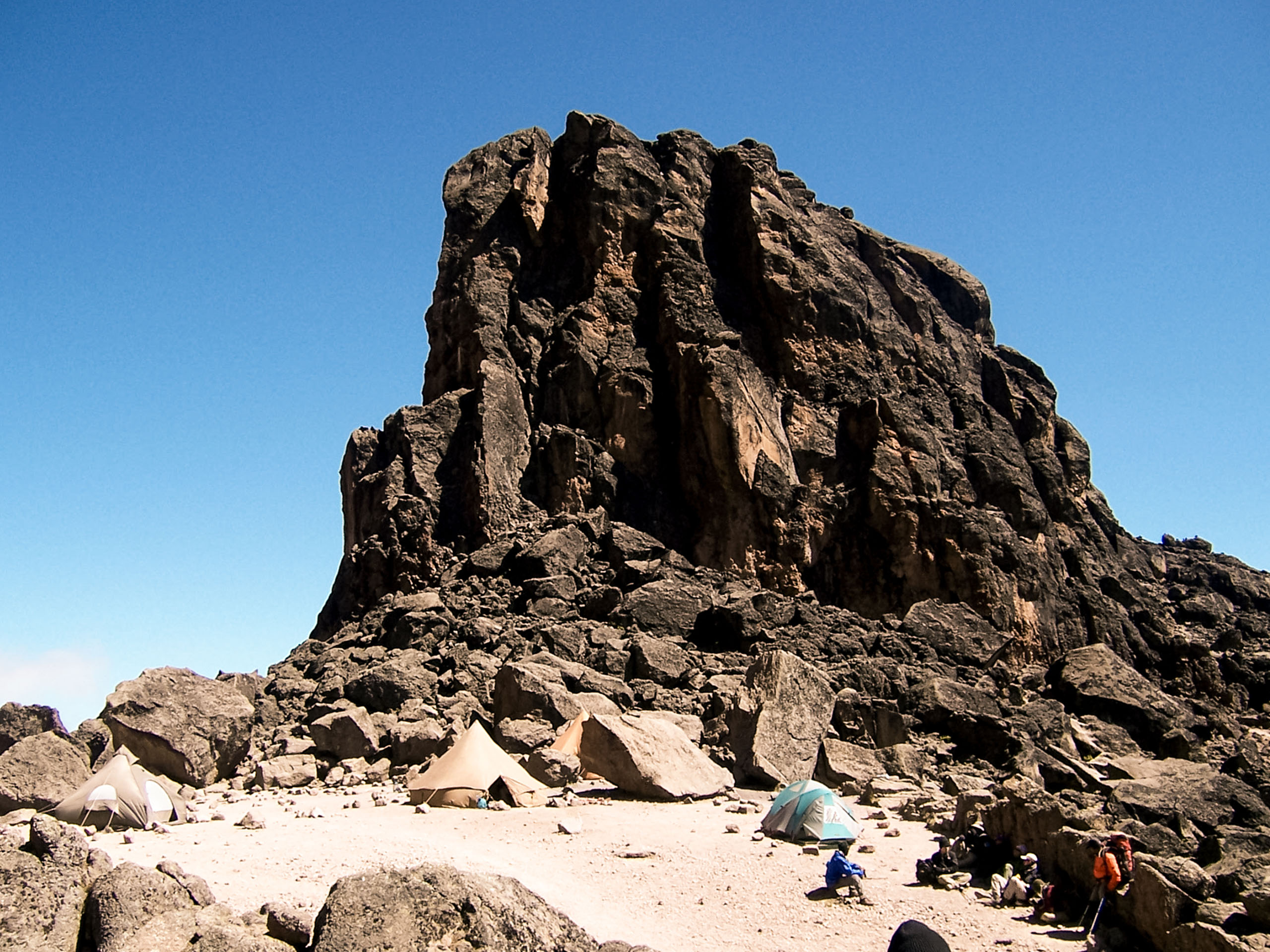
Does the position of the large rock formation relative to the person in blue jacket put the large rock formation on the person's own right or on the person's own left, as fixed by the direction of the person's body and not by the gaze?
on the person's own left

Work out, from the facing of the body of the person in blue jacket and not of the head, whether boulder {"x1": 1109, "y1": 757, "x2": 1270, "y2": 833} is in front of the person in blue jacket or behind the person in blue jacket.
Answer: in front
